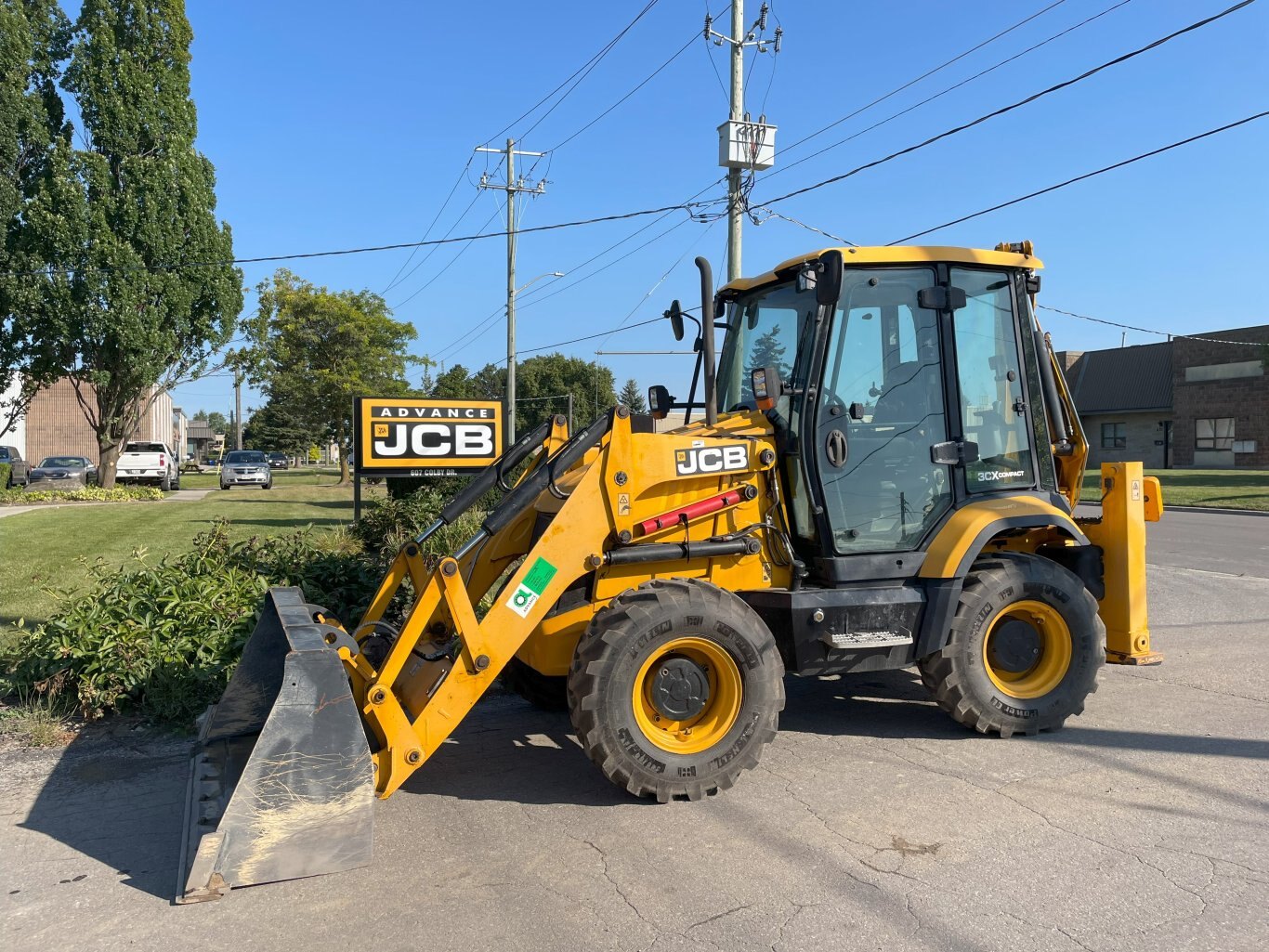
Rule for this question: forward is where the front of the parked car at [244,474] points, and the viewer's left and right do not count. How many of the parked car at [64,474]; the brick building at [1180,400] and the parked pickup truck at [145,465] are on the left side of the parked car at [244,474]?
1

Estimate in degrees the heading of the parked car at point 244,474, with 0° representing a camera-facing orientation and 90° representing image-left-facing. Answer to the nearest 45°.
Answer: approximately 0°

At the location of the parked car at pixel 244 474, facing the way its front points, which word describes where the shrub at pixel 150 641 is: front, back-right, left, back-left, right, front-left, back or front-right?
front

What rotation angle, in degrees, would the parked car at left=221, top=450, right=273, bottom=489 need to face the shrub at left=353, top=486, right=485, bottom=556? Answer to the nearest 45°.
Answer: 0° — it already faces it

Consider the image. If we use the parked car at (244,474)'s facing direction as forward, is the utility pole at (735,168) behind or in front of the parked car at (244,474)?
in front

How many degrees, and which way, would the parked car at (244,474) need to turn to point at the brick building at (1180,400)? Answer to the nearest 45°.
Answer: approximately 90° to its left

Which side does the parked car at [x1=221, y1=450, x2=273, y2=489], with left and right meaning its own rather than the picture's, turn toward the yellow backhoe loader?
front

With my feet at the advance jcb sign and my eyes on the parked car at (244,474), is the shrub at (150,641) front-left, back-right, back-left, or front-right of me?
back-left

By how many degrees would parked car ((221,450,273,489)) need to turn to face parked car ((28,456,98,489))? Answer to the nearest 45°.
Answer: approximately 45° to its right

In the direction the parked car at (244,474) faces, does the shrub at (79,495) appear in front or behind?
in front

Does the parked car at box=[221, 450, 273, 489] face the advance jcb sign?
yes

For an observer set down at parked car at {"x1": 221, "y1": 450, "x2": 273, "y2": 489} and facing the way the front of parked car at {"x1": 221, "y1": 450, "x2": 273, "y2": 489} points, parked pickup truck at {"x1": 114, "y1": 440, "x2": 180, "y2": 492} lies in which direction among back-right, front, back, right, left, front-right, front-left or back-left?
front-right

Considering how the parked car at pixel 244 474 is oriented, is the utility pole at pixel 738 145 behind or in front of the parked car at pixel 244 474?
in front
